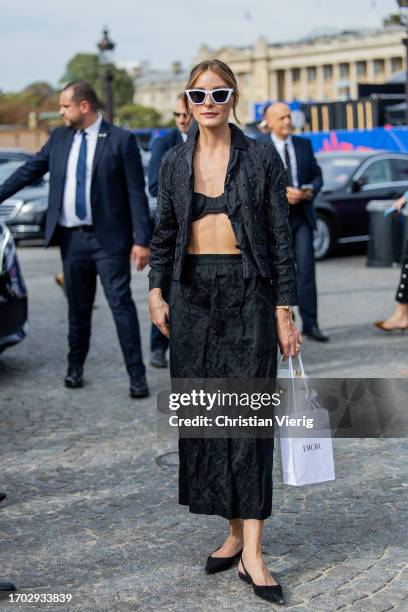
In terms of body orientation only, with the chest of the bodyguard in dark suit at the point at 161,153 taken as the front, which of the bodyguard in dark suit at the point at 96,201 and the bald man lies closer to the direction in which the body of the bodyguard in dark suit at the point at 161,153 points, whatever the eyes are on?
the bodyguard in dark suit

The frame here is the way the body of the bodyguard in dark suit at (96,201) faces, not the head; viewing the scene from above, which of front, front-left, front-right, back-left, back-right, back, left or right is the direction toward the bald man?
back

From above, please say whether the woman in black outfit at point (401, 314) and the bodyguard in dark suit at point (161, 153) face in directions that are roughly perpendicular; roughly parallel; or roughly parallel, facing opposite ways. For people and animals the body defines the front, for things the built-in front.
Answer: roughly perpendicular

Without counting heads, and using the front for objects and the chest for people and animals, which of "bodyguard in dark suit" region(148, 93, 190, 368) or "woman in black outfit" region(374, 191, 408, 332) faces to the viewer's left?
the woman in black outfit

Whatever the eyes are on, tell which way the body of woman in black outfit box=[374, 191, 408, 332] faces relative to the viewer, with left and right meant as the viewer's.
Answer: facing to the left of the viewer

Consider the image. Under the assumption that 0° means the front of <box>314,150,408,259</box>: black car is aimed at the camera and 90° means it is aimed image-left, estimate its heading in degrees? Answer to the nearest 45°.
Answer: approximately 45°

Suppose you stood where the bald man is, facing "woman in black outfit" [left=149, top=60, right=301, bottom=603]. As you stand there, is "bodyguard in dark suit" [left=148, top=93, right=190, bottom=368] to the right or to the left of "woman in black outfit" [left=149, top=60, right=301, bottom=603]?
right

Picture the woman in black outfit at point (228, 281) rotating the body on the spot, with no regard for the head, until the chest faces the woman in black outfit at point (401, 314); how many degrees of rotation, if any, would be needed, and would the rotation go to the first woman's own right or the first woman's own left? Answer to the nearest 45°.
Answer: approximately 180°

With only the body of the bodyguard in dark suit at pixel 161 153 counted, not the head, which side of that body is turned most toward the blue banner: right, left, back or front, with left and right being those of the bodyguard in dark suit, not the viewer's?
back

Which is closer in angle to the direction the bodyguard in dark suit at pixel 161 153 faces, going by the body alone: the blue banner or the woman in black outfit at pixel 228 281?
the woman in black outfit

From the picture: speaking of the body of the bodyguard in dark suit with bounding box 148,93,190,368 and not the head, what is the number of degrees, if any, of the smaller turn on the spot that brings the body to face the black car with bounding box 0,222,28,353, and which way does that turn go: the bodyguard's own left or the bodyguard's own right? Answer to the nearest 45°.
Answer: approximately 90° to the bodyguard's own right
